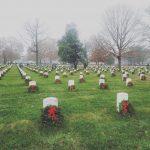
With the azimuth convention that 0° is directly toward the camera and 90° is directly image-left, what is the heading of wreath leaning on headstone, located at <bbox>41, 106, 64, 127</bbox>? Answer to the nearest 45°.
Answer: approximately 0°

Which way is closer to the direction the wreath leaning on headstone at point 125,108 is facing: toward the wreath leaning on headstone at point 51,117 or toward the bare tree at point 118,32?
the wreath leaning on headstone

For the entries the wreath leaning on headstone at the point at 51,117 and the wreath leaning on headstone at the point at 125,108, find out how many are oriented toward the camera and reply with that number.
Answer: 2

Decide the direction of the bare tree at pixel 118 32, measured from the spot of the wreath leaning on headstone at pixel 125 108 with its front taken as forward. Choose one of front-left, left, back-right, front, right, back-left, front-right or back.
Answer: back

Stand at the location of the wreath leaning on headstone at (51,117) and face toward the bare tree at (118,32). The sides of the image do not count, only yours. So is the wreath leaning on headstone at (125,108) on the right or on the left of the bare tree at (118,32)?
right

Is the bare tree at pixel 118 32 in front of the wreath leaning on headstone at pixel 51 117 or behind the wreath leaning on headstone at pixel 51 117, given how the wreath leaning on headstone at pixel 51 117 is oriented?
behind

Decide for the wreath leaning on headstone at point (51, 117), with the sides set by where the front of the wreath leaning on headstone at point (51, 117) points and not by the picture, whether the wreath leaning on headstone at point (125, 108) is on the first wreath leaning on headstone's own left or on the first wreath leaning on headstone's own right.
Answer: on the first wreath leaning on headstone's own left

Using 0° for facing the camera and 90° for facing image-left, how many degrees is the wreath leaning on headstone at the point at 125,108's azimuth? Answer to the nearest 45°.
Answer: approximately 0°

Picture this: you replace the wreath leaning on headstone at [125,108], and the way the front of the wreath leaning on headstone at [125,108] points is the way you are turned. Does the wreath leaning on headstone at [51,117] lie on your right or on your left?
on your right
